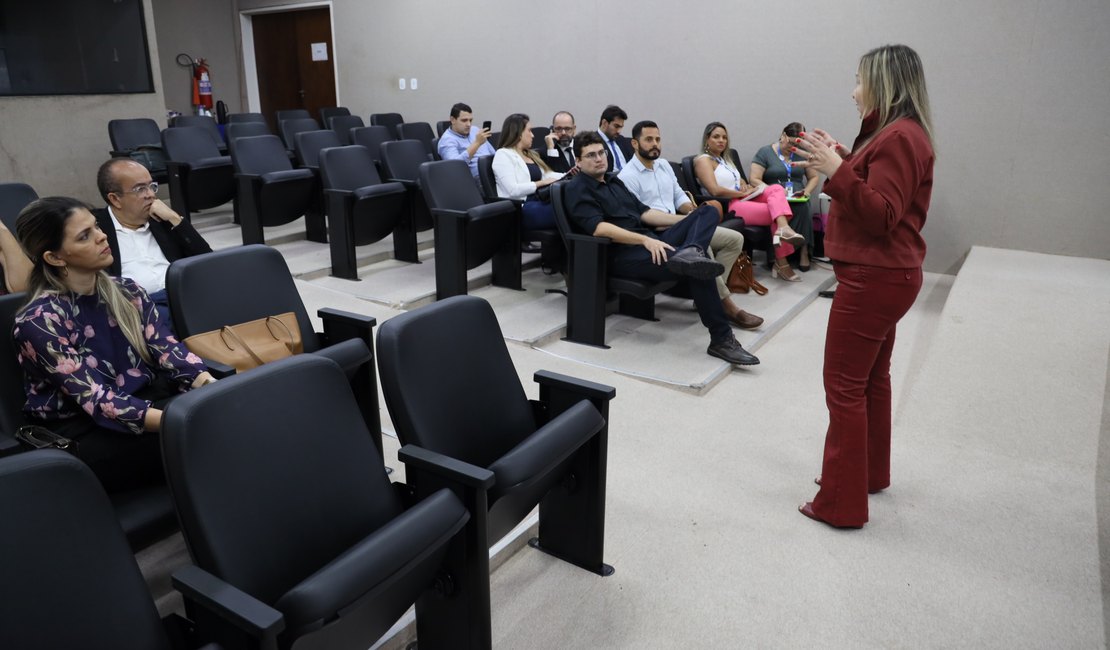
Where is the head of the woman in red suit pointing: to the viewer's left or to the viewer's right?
to the viewer's left

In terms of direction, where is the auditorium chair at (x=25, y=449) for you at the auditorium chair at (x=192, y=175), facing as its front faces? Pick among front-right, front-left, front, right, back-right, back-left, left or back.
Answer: front-right

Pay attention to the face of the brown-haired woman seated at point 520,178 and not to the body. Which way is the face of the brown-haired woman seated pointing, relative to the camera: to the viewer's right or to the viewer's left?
to the viewer's right

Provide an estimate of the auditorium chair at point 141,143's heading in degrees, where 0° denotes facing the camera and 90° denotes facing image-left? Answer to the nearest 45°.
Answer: approximately 315°

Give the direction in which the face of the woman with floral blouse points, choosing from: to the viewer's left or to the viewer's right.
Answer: to the viewer's right

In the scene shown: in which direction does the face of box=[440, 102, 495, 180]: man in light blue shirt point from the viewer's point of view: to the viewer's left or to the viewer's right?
to the viewer's right

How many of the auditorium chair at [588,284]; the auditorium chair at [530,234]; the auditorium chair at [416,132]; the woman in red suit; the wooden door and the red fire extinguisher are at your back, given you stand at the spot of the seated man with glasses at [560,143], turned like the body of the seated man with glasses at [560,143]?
3

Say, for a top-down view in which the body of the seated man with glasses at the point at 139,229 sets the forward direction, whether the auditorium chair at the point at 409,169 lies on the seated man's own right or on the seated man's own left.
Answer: on the seated man's own left

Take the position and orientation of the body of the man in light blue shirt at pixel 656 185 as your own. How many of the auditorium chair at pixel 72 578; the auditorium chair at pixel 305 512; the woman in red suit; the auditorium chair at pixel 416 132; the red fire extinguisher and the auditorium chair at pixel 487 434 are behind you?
2

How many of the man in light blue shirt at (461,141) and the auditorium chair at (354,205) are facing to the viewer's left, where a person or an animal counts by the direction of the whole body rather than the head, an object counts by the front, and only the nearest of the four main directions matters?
0

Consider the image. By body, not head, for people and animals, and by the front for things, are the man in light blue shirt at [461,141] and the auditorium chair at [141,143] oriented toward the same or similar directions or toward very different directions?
same or similar directions

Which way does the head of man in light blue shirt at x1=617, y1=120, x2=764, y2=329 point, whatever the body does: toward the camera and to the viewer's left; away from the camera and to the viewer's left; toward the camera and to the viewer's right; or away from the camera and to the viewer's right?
toward the camera and to the viewer's right

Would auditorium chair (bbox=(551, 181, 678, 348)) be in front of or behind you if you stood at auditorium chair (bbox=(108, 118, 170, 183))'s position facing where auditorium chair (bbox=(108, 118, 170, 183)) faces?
in front

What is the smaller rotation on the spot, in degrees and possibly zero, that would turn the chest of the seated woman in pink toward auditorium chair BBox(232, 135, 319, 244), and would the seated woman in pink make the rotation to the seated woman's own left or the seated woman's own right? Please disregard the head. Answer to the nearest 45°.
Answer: approximately 135° to the seated woman's own right

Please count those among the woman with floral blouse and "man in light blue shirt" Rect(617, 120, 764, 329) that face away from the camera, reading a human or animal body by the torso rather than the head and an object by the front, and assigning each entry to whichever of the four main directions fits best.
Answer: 0

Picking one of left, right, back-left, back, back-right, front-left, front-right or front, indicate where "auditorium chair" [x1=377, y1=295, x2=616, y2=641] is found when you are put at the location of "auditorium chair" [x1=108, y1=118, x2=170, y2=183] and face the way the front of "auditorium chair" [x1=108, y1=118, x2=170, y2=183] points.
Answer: front-right

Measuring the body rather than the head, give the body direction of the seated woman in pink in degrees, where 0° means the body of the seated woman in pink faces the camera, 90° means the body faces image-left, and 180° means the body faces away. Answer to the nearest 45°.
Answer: approximately 315°
